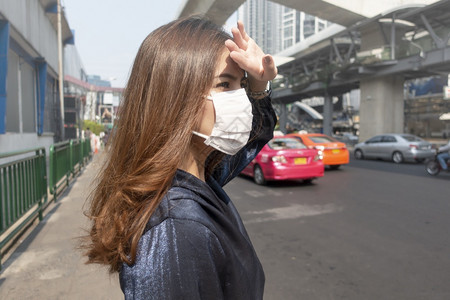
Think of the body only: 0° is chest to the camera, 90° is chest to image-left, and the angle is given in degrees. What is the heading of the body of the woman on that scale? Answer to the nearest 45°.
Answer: approximately 270°

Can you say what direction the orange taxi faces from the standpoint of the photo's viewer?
facing away from the viewer and to the left of the viewer

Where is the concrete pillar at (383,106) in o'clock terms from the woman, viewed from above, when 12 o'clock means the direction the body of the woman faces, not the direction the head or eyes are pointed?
The concrete pillar is roughly at 10 o'clock from the woman.

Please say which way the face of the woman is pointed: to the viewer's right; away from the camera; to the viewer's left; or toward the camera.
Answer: to the viewer's right

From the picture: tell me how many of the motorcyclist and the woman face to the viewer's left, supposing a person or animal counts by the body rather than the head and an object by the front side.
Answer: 1

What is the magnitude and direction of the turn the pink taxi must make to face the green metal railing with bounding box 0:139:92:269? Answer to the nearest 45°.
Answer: approximately 90° to its left

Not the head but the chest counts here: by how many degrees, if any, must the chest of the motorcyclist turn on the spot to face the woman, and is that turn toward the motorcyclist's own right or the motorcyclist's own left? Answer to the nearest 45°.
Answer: approximately 90° to the motorcyclist's own left

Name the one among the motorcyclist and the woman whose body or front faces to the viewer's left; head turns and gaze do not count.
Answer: the motorcyclist
